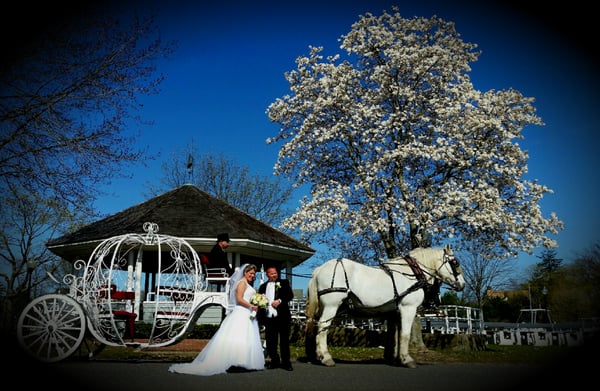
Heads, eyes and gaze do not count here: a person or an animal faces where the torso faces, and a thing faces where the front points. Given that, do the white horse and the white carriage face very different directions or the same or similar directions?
same or similar directions

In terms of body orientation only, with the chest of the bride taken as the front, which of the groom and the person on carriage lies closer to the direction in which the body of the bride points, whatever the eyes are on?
the groom

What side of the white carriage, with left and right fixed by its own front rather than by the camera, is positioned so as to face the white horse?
front

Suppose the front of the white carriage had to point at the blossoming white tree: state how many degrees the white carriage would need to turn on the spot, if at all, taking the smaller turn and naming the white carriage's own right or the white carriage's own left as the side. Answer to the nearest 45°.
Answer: approximately 45° to the white carriage's own left

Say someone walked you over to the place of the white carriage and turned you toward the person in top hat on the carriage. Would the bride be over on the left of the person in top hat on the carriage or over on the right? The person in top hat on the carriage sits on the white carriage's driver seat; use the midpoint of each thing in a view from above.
right

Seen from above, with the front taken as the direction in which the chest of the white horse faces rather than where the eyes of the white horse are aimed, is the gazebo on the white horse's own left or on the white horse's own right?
on the white horse's own left

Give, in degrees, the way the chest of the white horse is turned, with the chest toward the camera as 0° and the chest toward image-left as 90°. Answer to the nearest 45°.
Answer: approximately 270°

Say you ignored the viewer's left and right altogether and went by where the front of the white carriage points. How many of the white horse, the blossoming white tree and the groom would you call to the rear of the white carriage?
0

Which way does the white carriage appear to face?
to the viewer's right
